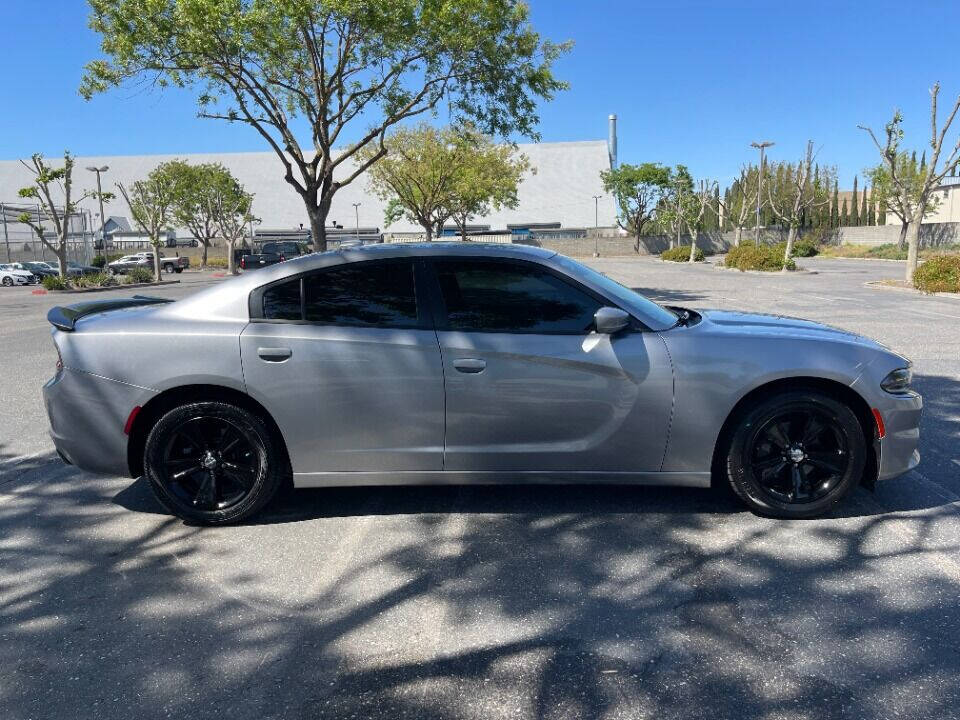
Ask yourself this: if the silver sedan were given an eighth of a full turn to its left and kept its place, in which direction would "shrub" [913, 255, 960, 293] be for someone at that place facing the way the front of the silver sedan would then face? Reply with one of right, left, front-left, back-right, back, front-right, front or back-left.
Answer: front

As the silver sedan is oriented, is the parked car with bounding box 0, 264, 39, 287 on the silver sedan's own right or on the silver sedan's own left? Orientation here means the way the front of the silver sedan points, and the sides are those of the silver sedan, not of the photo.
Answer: on the silver sedan's own left

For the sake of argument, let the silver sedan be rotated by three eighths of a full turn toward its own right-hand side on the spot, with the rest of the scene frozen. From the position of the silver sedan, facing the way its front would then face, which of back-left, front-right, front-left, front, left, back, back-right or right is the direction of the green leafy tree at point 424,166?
back-right

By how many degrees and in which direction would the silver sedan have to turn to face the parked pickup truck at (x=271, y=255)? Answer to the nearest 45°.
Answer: approximately 90° to its left

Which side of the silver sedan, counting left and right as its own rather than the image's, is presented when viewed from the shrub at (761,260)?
left

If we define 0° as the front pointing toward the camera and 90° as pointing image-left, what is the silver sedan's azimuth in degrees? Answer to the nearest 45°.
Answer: approximately 270°

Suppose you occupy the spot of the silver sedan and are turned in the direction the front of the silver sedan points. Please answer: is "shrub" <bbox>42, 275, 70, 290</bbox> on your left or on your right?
on your left

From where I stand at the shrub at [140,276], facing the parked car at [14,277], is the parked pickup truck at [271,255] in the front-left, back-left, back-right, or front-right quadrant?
back-right
